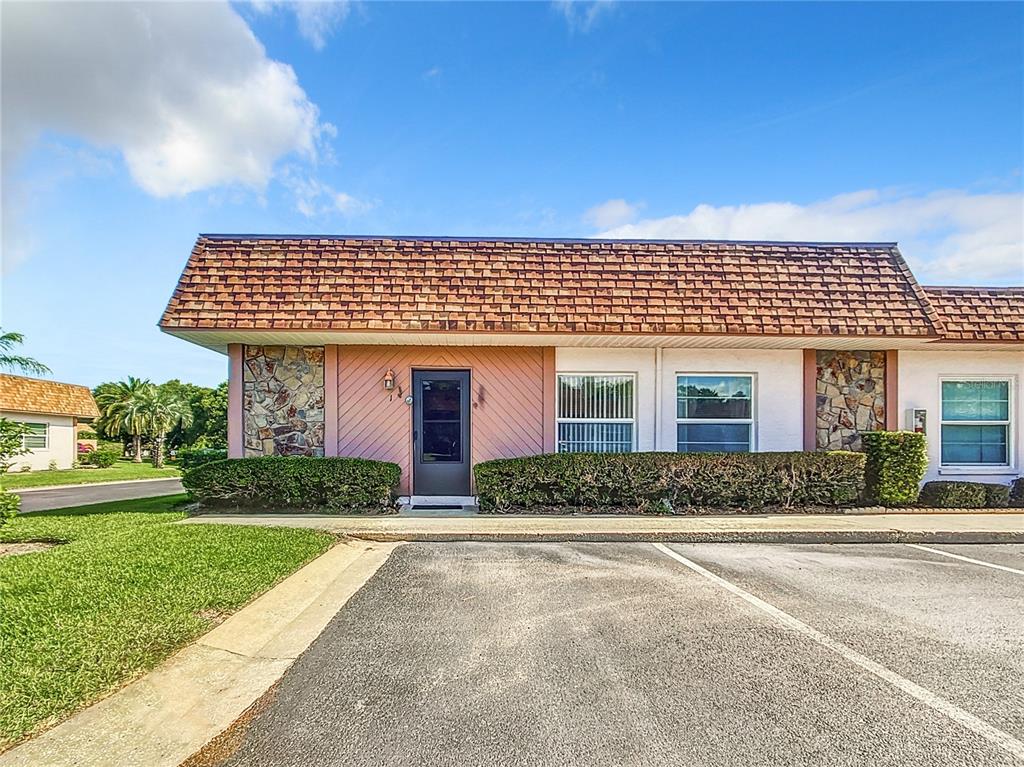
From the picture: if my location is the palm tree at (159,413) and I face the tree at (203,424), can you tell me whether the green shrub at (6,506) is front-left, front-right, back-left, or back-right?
back-right

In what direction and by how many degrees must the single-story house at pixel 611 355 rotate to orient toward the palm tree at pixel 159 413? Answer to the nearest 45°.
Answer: approximately 135° to its right

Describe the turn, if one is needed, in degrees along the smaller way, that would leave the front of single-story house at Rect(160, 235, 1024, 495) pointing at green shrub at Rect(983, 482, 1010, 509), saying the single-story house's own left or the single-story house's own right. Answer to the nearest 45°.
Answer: approximately 90° to the single-story house's own left

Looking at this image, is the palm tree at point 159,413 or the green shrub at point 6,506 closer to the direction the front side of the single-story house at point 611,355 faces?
the green shrub

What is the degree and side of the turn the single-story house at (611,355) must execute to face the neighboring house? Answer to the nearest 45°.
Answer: approximately 135° to its right

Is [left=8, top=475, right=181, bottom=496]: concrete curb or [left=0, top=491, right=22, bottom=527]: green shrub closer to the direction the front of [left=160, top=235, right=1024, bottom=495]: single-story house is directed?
the green shrub

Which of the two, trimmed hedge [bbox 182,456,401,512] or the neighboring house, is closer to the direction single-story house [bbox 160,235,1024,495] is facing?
the trimmed hedge

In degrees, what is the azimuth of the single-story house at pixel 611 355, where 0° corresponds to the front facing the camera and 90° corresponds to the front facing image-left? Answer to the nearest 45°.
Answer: approximately 0°

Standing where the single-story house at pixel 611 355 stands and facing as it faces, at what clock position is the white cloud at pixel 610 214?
The white cloud is roughly at 6 o'clock from the single-story house.
